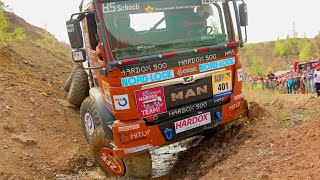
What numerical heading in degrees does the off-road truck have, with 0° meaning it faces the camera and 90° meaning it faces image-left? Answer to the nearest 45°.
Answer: approximately 315°

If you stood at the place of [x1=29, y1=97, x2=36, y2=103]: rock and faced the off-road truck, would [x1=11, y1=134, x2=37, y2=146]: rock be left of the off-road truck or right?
right

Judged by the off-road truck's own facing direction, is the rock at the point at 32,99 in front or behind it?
behind
